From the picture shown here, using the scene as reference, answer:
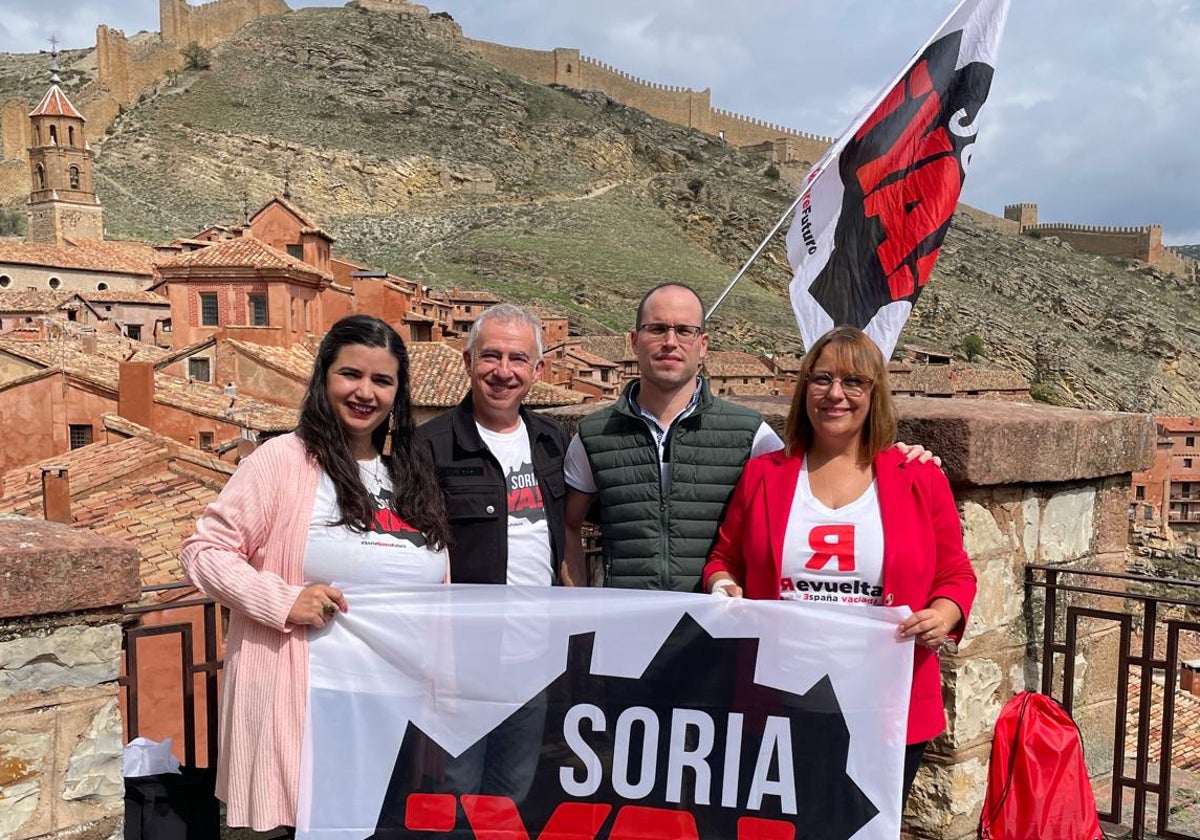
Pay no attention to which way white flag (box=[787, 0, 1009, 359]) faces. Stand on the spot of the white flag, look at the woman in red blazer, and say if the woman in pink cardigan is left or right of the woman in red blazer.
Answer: right

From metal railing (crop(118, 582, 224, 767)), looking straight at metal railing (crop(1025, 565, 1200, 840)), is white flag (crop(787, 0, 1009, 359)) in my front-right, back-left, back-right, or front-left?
front-left

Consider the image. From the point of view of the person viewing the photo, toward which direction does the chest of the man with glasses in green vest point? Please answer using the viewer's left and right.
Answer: facing the viewer

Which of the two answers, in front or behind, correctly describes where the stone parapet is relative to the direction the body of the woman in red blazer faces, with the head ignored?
behind

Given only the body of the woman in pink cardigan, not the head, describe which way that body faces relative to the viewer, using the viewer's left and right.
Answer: facing the viewer and to the right of the viewer

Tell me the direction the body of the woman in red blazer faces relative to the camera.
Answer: toward the camera

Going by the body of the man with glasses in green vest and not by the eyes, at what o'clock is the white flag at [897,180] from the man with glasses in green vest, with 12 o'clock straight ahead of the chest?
The white flag is roughly at 7 o'clock from the man with glasses in green vest.

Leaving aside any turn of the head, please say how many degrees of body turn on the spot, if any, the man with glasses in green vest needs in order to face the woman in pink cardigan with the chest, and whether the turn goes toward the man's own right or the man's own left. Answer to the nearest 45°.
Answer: approximately 45° to the man's own right

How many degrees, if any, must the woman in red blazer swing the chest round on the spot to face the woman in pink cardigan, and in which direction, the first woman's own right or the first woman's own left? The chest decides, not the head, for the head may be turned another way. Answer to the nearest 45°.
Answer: approximately 90° to the first woman's own right

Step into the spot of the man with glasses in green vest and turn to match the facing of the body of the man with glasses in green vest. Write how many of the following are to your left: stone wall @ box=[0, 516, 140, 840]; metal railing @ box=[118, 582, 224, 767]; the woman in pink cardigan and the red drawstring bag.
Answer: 1

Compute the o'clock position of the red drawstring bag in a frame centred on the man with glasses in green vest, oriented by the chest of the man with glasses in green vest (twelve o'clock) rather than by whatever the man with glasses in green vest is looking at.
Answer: The red drawstring bag is roughly at 9 o'clock from the man with glasses in green vest.

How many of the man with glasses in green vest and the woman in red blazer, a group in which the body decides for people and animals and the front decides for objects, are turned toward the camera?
2

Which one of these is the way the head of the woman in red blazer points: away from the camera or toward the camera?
toward the camera

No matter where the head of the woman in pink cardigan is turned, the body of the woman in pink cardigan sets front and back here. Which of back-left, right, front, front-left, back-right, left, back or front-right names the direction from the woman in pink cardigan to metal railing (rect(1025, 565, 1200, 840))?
front-left
